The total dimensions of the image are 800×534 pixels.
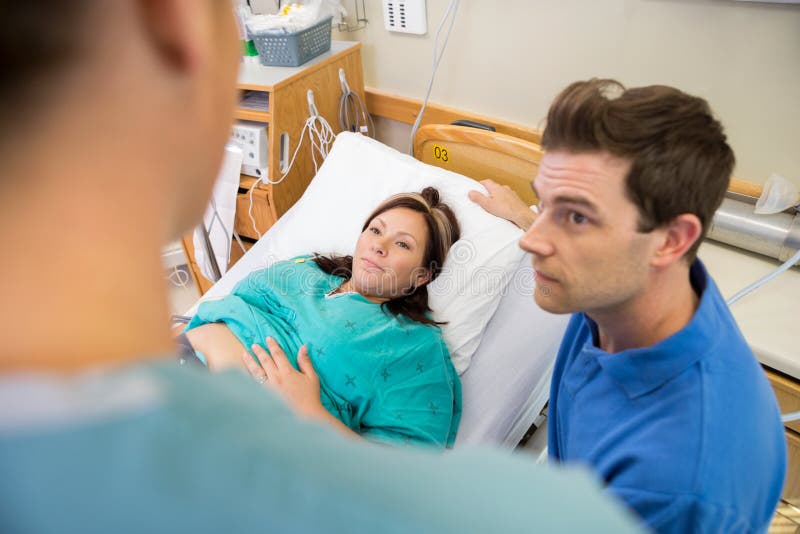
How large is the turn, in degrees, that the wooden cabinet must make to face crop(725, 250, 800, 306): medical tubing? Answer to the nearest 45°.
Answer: approximately 90° to its left

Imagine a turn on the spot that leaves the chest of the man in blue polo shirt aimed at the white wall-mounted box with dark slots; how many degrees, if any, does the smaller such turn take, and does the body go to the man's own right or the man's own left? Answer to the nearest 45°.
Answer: approximately 90° to the man's own right

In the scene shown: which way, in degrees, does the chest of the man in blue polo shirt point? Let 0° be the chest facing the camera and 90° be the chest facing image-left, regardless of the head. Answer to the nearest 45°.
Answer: approximately 45°

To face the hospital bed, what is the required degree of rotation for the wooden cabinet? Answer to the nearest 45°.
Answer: approximately 90° to its left

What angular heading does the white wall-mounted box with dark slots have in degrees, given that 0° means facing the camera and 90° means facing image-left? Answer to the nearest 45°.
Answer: approximately 45°
